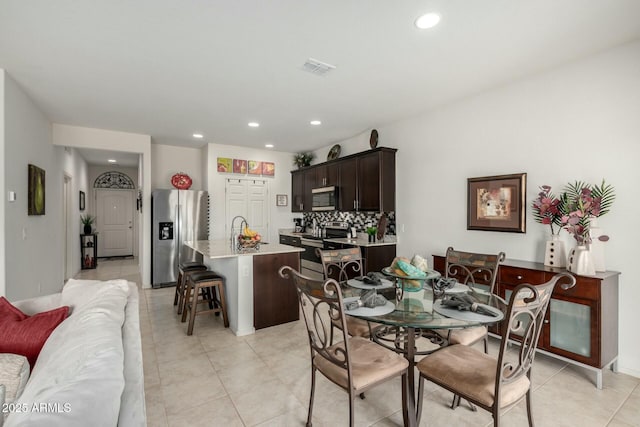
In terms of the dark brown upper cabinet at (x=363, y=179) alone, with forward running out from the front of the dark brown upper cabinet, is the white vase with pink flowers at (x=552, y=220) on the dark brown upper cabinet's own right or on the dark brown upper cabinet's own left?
on the dark brown upper cabinet's own left

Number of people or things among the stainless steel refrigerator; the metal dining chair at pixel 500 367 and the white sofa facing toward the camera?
1

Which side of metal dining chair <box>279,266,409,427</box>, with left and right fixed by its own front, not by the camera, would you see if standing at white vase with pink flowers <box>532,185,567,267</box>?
front

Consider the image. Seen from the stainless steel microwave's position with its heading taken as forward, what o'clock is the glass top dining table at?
The glass top dining table is roughly at 10 o'clock from the stainless steel microwave.

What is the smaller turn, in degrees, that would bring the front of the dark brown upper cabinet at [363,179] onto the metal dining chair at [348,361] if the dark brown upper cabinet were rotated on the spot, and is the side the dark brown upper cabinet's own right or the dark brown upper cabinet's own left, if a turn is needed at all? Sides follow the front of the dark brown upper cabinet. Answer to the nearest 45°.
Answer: approximately 45° to the dark brown upper cabinet's own left

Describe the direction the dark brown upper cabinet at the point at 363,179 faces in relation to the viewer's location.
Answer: facing the viewer and to the left of the viewer

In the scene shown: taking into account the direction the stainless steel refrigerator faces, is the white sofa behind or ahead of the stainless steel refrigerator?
ahead

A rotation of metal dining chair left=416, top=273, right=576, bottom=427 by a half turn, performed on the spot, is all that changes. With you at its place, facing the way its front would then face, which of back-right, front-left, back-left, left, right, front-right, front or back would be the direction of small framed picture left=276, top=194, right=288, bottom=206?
back

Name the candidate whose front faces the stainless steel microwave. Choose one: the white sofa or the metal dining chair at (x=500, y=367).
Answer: the metal dining chair

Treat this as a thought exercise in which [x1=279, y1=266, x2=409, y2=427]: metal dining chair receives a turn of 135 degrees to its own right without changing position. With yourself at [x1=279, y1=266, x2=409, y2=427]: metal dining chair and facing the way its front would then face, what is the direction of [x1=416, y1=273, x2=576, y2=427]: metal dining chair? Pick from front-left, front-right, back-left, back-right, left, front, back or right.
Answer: left

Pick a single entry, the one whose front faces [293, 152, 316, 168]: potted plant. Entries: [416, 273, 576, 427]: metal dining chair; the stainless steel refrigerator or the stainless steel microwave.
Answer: the metal dining chair

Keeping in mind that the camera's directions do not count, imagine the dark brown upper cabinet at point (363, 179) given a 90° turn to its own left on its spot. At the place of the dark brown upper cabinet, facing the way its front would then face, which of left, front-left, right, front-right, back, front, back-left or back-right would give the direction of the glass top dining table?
front-right

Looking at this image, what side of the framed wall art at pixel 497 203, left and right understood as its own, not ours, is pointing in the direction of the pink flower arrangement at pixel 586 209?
left

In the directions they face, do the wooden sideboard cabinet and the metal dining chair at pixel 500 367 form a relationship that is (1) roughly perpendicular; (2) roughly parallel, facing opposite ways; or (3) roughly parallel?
roughly perpendicular

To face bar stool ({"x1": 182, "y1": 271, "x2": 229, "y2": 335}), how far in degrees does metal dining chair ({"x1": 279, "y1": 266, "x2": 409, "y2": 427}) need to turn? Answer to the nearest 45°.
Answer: approximately 90° to its left

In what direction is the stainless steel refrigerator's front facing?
toward the camera

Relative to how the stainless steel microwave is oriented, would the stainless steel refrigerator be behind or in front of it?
in front
